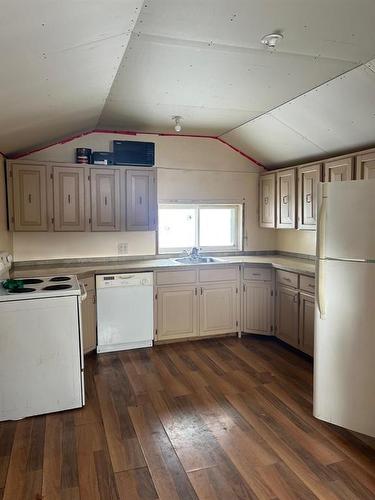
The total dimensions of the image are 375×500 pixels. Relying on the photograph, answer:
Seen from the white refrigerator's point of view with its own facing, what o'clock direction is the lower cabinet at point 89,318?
The lower cabinet is roughly at 2 o'clock from the white refrigerator.

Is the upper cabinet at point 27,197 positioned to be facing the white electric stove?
yes

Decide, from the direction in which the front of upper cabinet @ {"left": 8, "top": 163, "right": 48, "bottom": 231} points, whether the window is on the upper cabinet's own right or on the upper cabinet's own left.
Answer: on the upper cabinet's own left

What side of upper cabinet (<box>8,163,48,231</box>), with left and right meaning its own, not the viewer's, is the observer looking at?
front

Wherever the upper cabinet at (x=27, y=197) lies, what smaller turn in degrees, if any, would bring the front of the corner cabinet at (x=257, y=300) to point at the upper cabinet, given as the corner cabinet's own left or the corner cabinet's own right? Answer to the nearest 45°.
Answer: approximately 90° to the corner cabinet's own right

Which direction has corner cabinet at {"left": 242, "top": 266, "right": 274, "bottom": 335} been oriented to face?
toward the camera

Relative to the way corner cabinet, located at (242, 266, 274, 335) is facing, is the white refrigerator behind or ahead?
ahead

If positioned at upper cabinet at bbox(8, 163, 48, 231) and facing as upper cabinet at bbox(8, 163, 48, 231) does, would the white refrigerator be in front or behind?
in front

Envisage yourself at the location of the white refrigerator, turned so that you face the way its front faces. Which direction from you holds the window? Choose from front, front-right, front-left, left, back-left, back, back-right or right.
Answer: right

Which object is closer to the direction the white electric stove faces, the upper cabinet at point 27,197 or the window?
the window

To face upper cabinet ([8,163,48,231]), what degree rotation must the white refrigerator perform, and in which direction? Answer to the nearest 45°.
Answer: approximately 45° to its right

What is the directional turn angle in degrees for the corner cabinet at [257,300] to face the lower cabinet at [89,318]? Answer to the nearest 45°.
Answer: approximately 45° to its right

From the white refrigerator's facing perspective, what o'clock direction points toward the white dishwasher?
The white dishwasher is roughly at 2 o'clock from the white refrigerator.

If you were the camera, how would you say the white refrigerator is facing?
facing the viewer and to the left of the viewer

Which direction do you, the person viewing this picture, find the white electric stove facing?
facing to the right of the viewer

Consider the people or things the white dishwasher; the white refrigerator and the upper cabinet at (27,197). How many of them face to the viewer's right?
0
